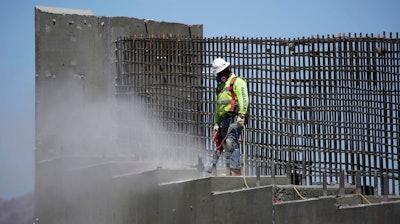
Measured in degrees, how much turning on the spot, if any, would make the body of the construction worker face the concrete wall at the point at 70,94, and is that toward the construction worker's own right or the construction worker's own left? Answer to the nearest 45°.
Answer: approximately 90° to the construction worker's own right

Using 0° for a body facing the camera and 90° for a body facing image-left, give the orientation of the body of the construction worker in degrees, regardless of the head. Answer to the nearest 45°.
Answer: approximately 45°
